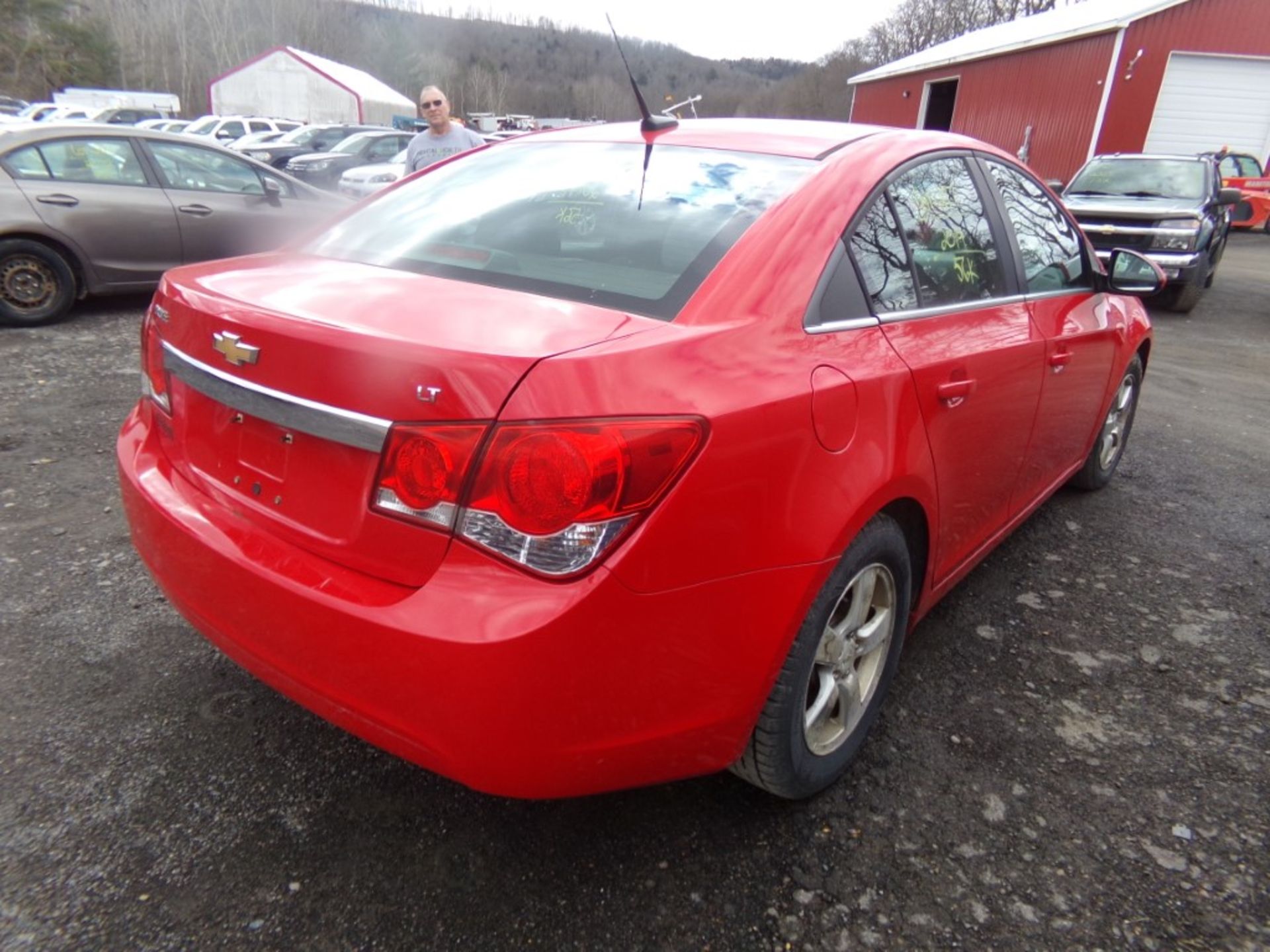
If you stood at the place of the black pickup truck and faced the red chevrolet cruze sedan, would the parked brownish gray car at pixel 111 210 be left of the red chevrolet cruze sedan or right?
right

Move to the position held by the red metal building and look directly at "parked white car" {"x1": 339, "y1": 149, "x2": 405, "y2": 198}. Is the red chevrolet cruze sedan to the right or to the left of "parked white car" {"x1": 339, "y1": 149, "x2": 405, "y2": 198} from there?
left

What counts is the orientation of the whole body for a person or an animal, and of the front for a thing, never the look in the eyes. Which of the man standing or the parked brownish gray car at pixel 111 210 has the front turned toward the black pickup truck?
the parked brownish gray car

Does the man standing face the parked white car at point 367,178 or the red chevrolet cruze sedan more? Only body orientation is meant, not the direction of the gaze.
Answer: the red chevrolet cruze sedan

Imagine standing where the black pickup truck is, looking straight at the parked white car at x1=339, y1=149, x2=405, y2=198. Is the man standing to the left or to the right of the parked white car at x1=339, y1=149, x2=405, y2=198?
left

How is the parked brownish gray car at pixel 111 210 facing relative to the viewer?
to the viewer's right

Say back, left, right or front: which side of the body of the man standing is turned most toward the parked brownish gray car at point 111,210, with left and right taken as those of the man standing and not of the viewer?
right
